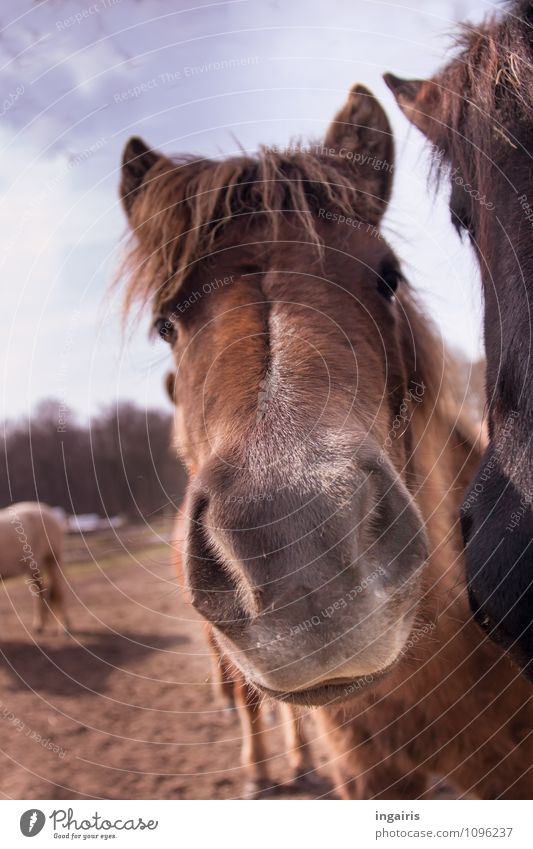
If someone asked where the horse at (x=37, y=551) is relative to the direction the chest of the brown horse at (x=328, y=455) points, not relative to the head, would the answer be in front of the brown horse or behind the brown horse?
behind

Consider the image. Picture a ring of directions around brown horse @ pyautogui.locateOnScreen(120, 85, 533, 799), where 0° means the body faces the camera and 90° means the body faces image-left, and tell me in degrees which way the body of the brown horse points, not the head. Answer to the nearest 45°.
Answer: approximately 0°

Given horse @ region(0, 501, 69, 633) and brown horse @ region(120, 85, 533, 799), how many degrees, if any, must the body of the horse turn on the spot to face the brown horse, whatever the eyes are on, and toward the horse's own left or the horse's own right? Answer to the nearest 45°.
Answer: approximately 90° to the horse's own left

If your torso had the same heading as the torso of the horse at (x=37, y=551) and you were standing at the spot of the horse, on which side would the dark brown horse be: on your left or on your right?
on your left

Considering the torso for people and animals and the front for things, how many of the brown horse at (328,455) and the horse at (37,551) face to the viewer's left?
1

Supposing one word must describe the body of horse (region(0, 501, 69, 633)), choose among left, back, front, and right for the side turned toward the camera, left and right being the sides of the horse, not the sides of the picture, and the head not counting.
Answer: left
